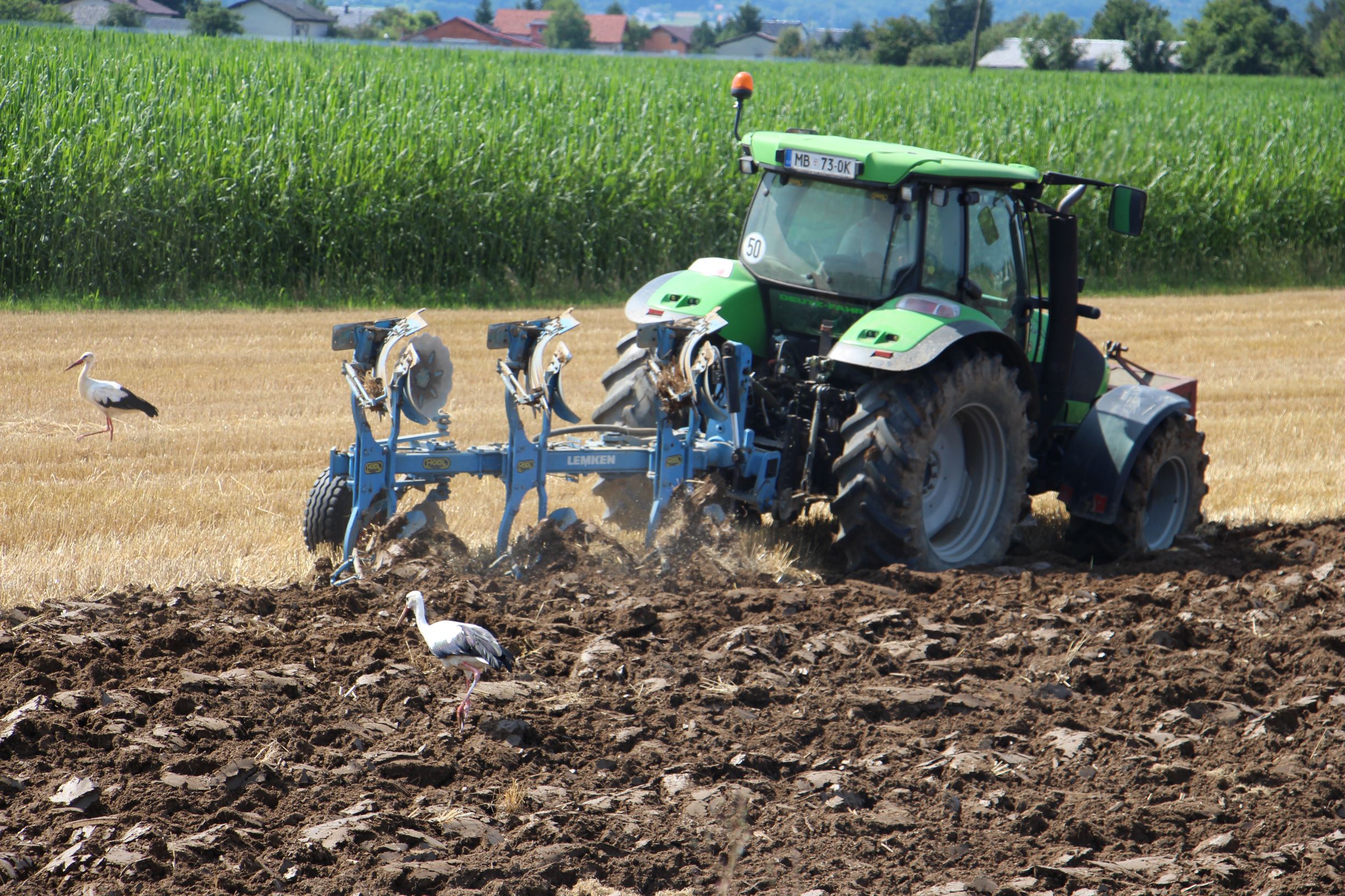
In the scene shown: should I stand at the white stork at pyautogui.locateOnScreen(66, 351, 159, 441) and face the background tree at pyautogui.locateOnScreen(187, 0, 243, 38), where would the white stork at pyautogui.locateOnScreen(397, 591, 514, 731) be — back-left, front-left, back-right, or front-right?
back-right

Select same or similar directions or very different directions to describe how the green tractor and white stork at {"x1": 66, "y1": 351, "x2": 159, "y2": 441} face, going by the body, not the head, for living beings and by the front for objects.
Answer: very different directions

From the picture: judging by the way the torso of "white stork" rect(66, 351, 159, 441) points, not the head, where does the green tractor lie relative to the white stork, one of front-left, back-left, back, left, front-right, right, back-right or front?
back-left

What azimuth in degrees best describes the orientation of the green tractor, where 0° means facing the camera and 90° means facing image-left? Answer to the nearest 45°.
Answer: approximately 225°

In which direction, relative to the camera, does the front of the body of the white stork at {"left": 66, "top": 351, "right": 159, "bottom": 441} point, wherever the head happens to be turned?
to the viewer's left

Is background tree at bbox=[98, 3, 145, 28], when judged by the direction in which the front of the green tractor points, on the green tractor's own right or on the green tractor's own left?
on the green tractor's own left

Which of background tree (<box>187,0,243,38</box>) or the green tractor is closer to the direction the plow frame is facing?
the green tractor

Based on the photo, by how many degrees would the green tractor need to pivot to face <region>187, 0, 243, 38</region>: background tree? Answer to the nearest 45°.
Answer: approximately 90° to its left

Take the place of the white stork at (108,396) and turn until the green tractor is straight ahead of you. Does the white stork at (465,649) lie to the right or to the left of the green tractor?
right

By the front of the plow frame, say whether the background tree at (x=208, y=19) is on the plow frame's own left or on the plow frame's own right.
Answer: on the plow frame's own left

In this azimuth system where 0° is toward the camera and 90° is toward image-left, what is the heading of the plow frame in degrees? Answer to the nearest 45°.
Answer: approximately 270°

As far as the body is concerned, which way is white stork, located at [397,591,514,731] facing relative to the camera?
to the viewer's left
